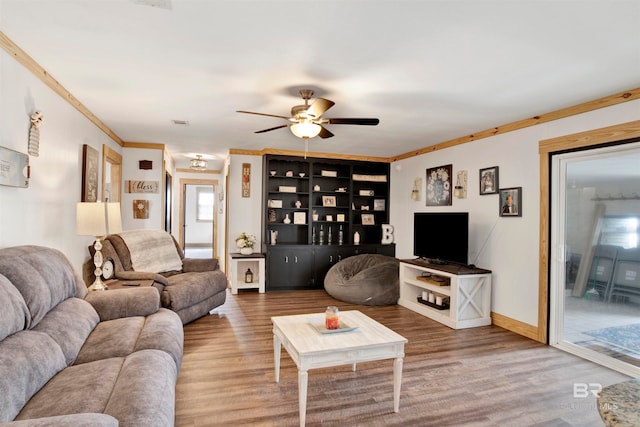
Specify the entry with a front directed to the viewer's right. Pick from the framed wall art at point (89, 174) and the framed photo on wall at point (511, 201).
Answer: the framed wall art

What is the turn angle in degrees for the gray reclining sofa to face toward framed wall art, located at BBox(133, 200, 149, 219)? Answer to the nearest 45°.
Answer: approximately 90° to its left

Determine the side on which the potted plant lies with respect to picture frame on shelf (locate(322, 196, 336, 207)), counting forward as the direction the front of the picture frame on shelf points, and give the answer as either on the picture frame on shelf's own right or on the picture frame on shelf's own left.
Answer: on the picture frame on shelf's own right

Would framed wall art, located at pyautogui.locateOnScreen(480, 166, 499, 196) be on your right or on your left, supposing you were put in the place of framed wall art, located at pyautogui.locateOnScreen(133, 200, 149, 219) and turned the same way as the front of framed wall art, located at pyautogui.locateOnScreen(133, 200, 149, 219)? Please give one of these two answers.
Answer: on your left

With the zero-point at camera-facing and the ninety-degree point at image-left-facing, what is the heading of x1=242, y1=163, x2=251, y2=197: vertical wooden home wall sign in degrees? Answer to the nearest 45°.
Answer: approximately 0°

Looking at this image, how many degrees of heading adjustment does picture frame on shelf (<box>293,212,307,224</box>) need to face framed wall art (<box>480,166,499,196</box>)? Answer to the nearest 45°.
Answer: approximately 45° to its left

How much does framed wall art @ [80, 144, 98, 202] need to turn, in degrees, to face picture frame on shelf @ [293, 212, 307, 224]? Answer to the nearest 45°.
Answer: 0° — it already faces it

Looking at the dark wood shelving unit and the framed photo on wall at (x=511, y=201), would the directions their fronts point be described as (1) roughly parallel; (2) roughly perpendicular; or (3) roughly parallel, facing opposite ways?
roughly perpendicular

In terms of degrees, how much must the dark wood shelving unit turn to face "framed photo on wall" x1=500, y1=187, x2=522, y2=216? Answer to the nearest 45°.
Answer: approximately 45° to its left

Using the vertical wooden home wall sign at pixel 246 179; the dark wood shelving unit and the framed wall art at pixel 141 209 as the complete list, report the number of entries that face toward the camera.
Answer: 3

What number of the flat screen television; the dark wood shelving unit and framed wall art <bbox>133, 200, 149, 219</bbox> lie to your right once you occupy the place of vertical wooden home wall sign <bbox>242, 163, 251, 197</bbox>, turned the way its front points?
1

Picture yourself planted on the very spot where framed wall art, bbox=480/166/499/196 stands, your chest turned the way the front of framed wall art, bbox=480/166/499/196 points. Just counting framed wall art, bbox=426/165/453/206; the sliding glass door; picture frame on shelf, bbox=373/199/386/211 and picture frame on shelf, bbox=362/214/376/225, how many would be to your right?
3

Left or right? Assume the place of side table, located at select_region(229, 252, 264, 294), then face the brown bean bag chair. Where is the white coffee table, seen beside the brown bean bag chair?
right

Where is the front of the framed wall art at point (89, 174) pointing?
to the viewer's right

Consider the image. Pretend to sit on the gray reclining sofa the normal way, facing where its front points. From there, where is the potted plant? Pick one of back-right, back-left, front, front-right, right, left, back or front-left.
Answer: front-left
